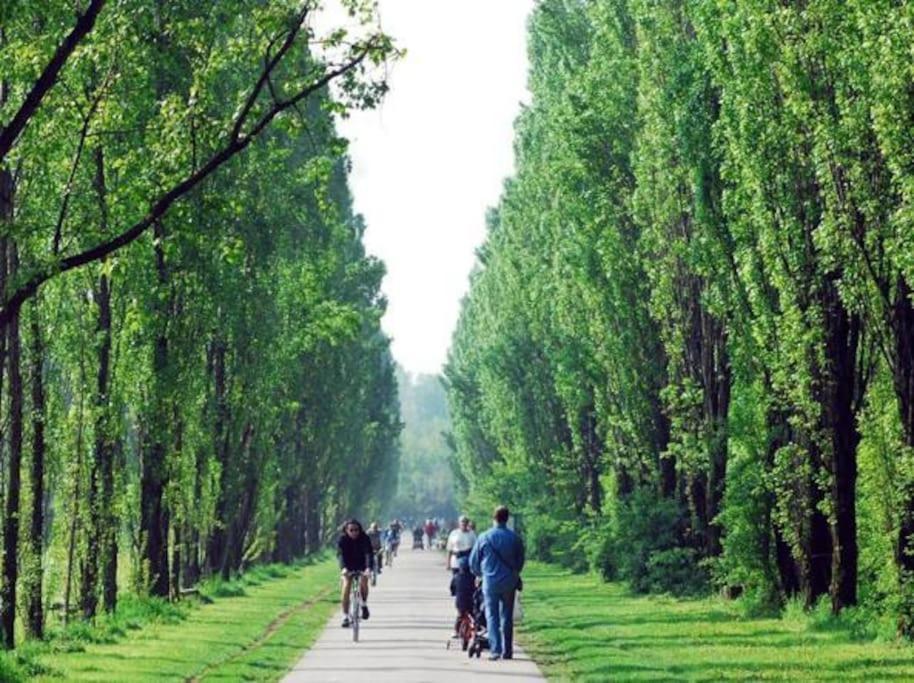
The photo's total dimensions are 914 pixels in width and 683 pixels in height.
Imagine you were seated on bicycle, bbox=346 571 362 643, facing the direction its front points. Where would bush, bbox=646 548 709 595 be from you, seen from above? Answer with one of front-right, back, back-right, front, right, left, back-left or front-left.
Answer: back-left

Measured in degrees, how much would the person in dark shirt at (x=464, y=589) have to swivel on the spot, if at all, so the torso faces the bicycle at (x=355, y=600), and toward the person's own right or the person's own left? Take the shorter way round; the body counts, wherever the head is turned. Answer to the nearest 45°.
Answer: approximately 45° to the person's own left

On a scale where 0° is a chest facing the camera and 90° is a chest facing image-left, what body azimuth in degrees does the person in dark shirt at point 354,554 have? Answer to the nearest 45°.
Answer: approximately 0°

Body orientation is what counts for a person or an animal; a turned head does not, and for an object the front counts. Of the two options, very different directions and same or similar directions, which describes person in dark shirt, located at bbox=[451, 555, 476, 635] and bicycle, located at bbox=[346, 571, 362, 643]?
very different directions

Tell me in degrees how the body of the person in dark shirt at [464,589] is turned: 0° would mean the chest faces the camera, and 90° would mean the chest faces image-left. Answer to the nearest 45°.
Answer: approximately 180°

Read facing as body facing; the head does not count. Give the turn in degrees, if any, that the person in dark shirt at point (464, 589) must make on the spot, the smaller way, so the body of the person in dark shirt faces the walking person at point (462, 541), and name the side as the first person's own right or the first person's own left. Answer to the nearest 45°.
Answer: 0° — they already face them

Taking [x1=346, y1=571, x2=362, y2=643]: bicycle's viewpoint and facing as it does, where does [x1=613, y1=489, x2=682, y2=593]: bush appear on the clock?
The bush is roughly at 7 o'clock from the bicycle.

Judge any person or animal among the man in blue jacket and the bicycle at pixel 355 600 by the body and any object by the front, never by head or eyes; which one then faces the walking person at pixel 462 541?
the man in blue jacket

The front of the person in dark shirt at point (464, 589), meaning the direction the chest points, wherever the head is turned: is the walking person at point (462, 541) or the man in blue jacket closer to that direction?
the walking person

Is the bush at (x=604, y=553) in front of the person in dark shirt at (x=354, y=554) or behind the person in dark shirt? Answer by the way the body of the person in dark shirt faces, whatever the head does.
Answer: behind

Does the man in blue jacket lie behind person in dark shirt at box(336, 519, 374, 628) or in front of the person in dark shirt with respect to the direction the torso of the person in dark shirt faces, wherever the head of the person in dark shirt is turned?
in front

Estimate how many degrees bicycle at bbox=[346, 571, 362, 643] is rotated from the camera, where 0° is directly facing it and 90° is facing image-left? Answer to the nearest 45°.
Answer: approximately 0°

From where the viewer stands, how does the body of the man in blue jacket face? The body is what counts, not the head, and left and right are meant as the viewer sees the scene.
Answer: facing away from the viewer
